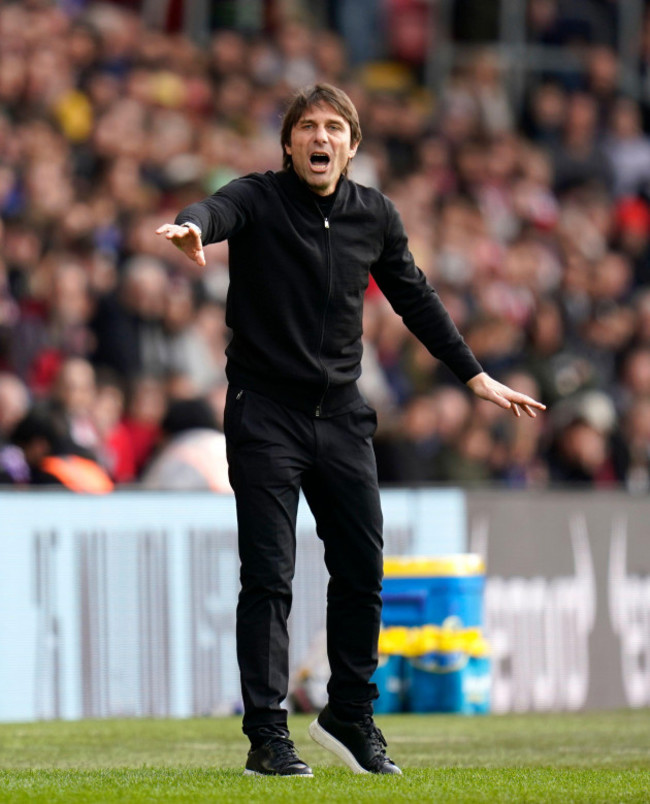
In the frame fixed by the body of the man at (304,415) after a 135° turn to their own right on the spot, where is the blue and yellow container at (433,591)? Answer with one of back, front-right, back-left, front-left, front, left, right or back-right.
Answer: front-right

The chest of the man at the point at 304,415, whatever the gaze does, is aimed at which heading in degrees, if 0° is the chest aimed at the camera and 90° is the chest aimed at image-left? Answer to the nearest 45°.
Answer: approximately 0°

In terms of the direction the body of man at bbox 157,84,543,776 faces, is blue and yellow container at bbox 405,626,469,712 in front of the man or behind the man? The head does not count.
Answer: behind
